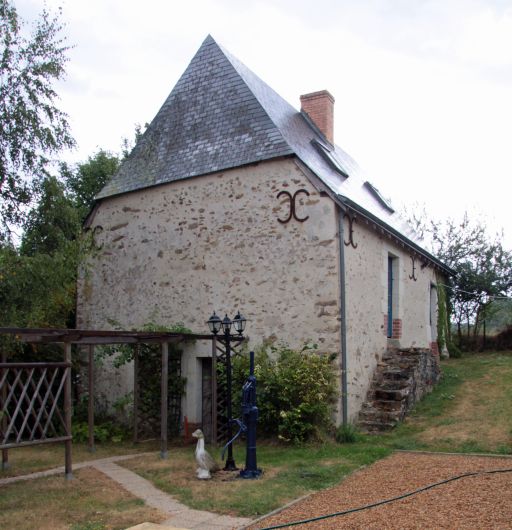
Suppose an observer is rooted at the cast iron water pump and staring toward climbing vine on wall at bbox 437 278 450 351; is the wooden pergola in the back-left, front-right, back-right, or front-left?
back-left

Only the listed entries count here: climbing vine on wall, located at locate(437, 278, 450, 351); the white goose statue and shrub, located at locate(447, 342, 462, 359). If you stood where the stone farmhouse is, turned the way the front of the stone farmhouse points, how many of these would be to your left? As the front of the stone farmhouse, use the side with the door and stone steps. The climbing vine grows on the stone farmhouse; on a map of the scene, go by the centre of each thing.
2

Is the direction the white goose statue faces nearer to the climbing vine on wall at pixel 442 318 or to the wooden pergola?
the wooden pergola

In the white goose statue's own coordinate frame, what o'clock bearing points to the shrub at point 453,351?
The shrub is roughly at 4 o'clock from the white goose statue.

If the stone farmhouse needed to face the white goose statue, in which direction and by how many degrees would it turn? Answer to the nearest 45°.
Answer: approximately 45° to its right

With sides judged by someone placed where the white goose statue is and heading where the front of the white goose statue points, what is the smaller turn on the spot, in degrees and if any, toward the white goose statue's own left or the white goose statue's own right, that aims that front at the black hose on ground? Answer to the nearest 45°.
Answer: approximately 135° to the white goose statue's own left

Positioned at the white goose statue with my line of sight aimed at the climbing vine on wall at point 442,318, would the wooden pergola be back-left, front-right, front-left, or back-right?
back-left

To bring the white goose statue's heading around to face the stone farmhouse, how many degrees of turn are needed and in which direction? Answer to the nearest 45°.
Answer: approximately 90° to its right

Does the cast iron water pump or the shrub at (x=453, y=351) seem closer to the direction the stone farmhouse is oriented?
the cast iron water pump

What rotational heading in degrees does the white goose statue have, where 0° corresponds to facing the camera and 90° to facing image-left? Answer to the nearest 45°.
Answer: approximately 90°

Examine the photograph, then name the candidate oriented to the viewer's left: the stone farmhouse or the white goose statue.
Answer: the white goose statue

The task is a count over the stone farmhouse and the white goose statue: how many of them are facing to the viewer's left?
1

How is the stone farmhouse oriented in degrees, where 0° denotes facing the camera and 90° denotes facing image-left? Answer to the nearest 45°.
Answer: approximately 315°

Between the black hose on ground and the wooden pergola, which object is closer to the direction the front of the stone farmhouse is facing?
the black hose on ground

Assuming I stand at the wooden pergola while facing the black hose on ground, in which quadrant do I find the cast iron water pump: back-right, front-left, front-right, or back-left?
front-left

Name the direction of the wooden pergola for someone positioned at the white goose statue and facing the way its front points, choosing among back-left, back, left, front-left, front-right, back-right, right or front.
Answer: front
